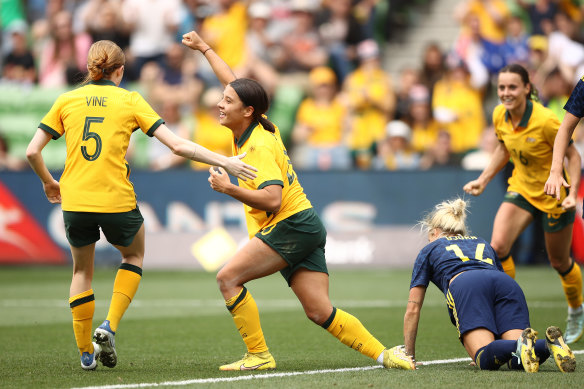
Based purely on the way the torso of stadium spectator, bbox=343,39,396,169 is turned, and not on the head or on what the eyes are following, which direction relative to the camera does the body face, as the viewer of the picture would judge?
toward the camera

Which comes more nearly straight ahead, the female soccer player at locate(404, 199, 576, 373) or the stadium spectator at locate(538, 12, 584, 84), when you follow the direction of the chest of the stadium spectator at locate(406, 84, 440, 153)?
the female soccer player

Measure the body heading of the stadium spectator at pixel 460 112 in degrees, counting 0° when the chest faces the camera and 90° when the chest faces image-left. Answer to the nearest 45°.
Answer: approximately 0°

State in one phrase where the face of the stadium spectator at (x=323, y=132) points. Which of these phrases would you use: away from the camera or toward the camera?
toward the camera

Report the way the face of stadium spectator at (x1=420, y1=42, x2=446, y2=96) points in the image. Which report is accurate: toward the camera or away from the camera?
toward the camera

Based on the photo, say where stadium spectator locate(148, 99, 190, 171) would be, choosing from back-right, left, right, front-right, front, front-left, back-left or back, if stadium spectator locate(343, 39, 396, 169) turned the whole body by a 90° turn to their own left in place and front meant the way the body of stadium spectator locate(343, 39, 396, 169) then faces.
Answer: back

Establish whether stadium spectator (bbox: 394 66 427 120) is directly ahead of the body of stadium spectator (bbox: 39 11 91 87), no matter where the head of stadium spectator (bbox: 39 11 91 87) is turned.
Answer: no

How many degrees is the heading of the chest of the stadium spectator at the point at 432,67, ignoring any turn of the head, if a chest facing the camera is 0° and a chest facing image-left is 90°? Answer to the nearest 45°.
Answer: approximately 0°

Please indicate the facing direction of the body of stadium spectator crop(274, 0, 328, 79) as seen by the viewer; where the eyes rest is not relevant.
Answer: toward the camera

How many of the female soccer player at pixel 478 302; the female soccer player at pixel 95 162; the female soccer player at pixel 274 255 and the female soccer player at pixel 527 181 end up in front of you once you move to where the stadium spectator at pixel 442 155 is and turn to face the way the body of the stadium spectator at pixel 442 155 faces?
4

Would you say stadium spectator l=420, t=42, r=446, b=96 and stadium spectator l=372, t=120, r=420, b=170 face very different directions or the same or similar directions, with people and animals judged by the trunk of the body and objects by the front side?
same or similar directions

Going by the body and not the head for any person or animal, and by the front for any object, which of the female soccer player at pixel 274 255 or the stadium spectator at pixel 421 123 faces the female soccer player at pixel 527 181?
the stadium spectator

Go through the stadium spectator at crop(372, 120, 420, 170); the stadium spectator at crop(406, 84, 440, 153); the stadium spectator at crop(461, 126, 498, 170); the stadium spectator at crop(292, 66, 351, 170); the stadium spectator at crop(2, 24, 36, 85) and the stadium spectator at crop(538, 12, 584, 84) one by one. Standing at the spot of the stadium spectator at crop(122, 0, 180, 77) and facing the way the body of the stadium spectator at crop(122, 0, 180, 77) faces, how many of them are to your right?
1

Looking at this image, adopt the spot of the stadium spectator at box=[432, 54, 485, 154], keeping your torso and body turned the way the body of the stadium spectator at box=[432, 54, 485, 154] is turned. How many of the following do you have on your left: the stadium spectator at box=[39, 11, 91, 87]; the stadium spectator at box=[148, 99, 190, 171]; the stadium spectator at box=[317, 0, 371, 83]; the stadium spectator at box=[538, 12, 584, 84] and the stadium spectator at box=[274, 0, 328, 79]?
1

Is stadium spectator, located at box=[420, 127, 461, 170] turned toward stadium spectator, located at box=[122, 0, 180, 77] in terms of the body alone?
no
